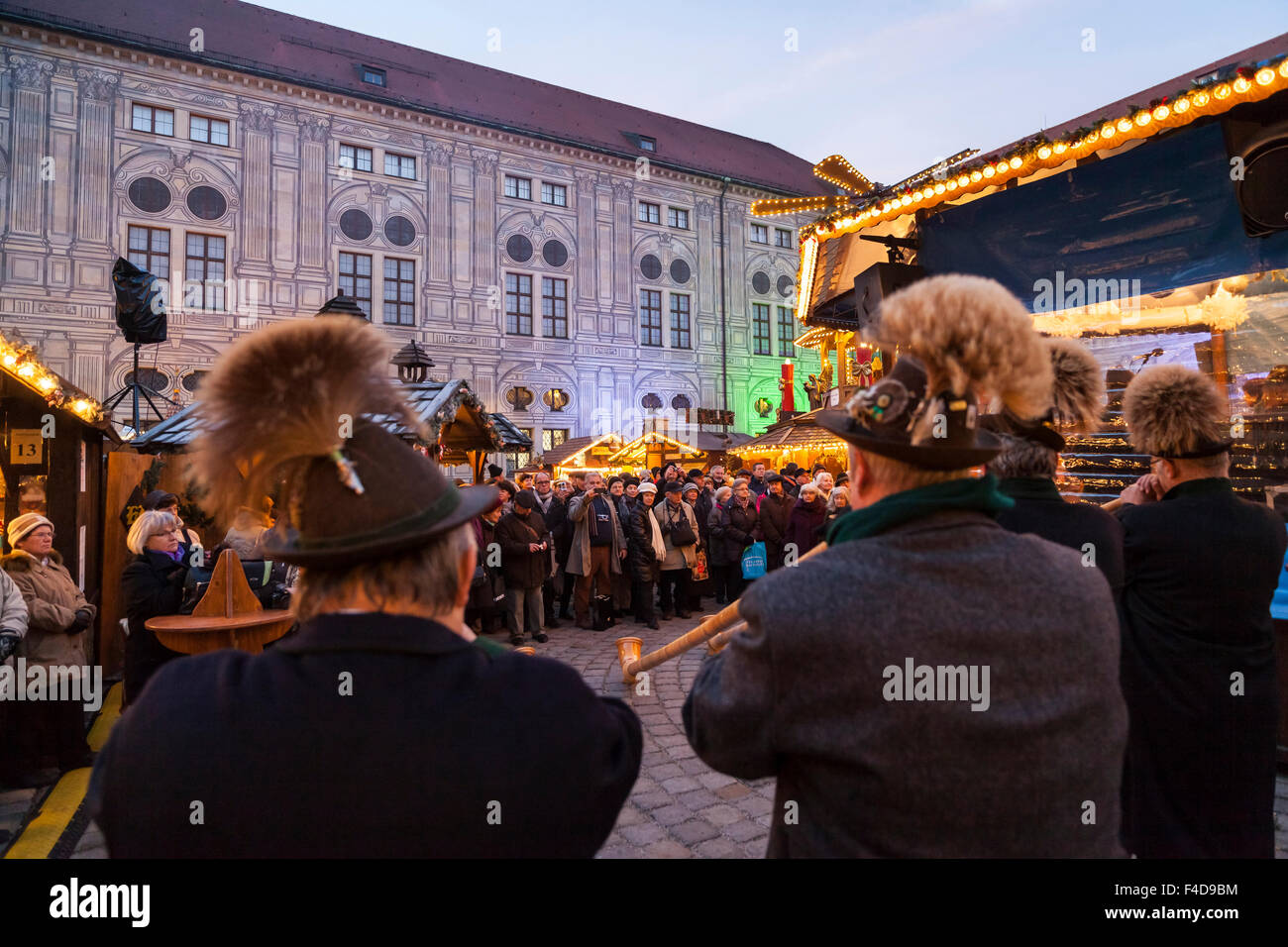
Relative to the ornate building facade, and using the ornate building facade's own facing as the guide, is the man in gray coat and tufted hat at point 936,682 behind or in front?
in front

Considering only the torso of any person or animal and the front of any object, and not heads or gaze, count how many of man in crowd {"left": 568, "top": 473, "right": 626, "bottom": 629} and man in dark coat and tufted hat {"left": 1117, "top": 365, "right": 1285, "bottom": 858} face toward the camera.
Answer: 1

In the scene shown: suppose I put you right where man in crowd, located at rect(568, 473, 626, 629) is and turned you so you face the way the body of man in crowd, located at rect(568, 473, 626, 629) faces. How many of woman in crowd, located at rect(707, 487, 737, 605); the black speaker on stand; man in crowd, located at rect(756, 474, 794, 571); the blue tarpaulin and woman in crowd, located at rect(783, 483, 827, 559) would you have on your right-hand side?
1

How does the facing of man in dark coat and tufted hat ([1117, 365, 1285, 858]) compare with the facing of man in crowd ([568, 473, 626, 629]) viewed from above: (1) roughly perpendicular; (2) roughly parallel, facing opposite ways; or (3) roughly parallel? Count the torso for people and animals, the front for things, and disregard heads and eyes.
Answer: roughly parallel, facing opposite ways

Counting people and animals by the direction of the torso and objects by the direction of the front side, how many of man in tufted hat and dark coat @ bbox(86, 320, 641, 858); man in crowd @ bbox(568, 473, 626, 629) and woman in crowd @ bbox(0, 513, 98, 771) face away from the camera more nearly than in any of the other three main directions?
1

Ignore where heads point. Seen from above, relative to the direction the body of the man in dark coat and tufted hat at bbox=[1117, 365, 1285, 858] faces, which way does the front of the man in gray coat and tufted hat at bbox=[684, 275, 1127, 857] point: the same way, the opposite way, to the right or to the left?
the same way

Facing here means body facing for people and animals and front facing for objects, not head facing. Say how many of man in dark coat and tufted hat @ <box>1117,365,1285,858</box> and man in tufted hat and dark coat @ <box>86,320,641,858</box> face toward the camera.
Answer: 0

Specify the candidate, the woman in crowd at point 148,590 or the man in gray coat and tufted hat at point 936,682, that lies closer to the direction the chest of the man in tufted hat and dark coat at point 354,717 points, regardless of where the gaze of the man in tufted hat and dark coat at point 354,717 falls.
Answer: the woman in crowd

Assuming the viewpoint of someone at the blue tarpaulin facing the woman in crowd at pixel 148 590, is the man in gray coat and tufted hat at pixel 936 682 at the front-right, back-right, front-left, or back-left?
front-left

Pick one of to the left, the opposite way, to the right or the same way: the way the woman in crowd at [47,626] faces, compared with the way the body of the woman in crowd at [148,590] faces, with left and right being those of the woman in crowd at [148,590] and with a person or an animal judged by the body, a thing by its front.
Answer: the same way

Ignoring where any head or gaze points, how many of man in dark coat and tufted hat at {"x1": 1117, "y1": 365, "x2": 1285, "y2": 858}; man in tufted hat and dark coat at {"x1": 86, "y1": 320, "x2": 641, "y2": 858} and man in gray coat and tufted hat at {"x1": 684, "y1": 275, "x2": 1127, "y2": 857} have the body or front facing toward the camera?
0

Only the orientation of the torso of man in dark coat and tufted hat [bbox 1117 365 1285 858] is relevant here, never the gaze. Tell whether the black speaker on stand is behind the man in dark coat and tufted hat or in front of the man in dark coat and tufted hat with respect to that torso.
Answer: in front

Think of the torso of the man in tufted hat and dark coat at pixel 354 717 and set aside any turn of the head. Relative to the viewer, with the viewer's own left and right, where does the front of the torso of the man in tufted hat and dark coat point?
facing away from the viewer

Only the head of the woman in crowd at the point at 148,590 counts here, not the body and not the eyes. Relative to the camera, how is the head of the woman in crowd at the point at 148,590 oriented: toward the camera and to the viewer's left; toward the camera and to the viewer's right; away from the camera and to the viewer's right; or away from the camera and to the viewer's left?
toward the camera and to the viewer's right

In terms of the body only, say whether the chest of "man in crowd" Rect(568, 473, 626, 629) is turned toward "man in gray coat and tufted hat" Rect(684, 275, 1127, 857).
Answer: yes

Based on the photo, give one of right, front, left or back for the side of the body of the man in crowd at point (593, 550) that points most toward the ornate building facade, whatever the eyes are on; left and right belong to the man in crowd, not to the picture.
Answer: back

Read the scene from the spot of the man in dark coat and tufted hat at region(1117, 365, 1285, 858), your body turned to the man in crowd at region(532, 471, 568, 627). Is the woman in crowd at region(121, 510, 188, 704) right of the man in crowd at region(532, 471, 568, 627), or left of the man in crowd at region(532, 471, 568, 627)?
left

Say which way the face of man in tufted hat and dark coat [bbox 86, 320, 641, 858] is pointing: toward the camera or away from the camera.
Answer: away from the camera

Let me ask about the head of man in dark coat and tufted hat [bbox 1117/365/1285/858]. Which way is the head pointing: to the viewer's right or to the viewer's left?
to the viewer's left

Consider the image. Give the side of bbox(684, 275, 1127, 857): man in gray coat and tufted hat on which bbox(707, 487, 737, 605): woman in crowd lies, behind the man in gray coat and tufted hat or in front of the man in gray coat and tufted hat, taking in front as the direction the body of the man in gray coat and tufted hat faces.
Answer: in front

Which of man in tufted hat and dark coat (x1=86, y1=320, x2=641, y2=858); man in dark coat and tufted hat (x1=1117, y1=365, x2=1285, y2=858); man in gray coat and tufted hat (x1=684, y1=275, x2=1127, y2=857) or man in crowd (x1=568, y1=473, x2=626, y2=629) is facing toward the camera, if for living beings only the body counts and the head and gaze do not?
man in crowd (x1=568, y1=473, x2=626, y2=629)

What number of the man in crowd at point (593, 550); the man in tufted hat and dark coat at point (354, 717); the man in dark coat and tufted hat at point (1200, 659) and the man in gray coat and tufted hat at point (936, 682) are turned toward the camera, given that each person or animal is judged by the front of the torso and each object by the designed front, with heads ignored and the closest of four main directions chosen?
1
